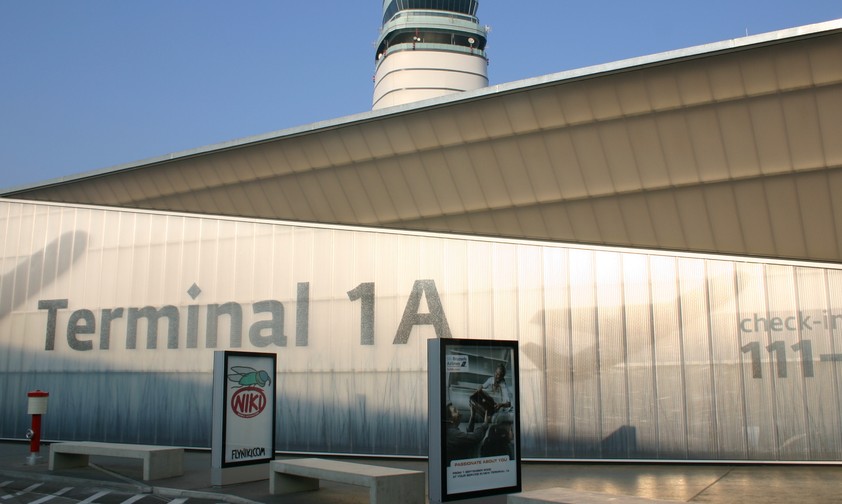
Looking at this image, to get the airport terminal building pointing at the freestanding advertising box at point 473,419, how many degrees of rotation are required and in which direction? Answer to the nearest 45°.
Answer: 0° — it already faces it

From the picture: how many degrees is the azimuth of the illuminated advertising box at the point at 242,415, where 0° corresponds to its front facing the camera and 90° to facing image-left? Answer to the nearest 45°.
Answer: approximately 315°

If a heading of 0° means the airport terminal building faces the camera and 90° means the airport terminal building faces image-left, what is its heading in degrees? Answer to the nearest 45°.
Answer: approximately 0°

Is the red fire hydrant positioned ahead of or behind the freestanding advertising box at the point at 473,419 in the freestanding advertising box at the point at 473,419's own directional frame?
behind

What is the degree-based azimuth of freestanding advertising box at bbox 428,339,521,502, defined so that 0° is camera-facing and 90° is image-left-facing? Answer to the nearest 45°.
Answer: approximately 315°
